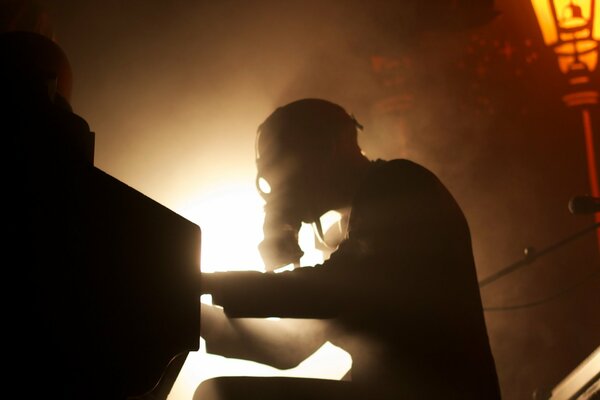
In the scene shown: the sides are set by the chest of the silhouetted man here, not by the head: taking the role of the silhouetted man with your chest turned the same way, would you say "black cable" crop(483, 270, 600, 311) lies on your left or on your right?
on your right

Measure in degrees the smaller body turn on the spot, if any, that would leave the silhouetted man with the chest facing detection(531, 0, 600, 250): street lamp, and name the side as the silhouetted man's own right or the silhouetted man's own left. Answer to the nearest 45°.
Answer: approximately 135° to the silhouetted man's own right

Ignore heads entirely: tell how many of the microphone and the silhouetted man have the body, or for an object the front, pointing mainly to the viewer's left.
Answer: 2

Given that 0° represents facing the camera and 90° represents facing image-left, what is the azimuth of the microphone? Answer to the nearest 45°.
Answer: approximately 90°

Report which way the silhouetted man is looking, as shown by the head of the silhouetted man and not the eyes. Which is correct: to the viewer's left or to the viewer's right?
to the viewer's left

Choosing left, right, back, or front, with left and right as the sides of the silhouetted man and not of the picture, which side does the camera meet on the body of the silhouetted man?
left

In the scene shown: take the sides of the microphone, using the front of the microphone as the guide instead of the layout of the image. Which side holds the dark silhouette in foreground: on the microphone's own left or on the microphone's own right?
on the microphone's own left

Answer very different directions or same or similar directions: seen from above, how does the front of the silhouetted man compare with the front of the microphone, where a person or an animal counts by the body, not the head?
same or similar directions
